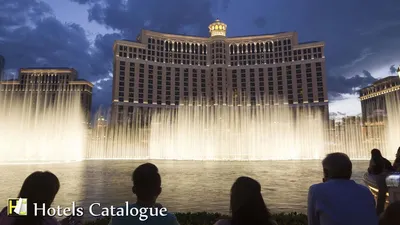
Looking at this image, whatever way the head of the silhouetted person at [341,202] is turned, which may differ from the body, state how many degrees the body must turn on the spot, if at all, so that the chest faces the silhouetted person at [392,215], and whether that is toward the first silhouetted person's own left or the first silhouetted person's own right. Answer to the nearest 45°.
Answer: approximately 135° to the first silhouetted person's own right

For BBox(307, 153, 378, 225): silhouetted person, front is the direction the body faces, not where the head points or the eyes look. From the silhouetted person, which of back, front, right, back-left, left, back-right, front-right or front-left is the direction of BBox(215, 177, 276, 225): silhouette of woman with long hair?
back-left

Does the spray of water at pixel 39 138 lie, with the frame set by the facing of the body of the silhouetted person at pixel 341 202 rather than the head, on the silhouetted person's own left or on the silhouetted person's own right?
on the silhouetted person's own left

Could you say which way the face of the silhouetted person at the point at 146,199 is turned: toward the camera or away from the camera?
away from the camera

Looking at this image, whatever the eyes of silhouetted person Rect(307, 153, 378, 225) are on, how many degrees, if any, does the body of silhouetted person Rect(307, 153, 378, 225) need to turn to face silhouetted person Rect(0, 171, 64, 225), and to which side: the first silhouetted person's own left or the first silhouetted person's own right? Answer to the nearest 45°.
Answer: approximately 135° to the first silhouetted person's own left

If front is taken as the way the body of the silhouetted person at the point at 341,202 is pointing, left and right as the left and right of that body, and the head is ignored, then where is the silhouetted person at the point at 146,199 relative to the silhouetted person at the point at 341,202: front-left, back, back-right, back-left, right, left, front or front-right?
back-left

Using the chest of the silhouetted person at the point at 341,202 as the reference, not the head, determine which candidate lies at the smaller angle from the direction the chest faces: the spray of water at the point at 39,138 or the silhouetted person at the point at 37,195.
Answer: the spray of water

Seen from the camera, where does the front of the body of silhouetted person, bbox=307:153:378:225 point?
away from the camera

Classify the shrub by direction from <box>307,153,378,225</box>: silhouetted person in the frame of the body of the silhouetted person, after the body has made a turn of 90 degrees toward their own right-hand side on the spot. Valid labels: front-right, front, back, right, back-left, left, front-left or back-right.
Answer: back-left
